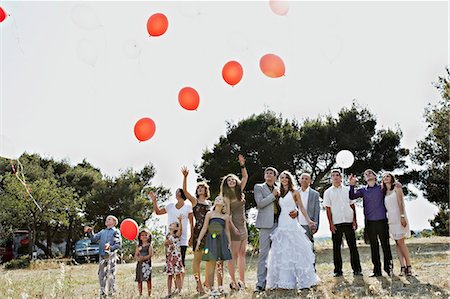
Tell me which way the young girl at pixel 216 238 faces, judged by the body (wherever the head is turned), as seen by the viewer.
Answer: toward the camera

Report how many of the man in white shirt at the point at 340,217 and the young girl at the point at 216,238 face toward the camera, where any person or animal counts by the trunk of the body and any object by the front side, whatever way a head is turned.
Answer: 2

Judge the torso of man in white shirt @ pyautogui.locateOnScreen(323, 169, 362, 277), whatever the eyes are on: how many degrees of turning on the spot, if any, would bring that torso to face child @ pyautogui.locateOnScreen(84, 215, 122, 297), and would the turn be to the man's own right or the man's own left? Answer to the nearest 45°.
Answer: approximately 90° to the man's own right

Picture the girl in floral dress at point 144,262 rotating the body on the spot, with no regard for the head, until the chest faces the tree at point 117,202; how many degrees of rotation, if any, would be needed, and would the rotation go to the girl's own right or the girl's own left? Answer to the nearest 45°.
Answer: approximately 180°

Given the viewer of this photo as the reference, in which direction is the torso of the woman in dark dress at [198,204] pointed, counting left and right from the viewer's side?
facing the viewer and to the left of the viewer

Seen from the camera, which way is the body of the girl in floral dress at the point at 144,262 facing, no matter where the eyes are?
toward the camera

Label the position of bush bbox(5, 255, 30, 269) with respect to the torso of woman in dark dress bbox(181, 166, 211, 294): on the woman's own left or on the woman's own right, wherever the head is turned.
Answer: on the woman's own right

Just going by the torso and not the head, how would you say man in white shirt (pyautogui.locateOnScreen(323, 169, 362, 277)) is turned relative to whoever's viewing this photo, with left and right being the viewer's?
facing the viewer

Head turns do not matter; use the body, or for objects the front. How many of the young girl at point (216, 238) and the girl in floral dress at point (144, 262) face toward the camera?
2
